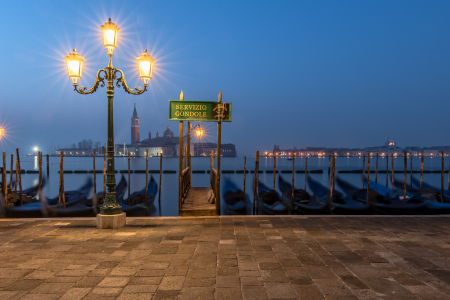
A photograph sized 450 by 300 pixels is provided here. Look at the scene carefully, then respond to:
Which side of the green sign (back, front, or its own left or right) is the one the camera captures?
front

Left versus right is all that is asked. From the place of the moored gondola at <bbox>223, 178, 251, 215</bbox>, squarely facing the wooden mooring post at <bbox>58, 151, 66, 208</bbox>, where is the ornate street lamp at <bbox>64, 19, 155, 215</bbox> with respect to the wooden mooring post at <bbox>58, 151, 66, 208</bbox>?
left

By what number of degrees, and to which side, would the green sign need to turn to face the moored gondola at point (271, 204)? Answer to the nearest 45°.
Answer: approximately 135° to its left

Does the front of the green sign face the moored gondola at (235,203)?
no

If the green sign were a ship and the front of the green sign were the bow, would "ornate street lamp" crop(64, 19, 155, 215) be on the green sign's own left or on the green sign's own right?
on the green sign's own right

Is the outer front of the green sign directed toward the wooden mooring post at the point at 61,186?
no

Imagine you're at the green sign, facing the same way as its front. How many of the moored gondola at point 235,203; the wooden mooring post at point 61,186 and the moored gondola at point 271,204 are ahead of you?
0
